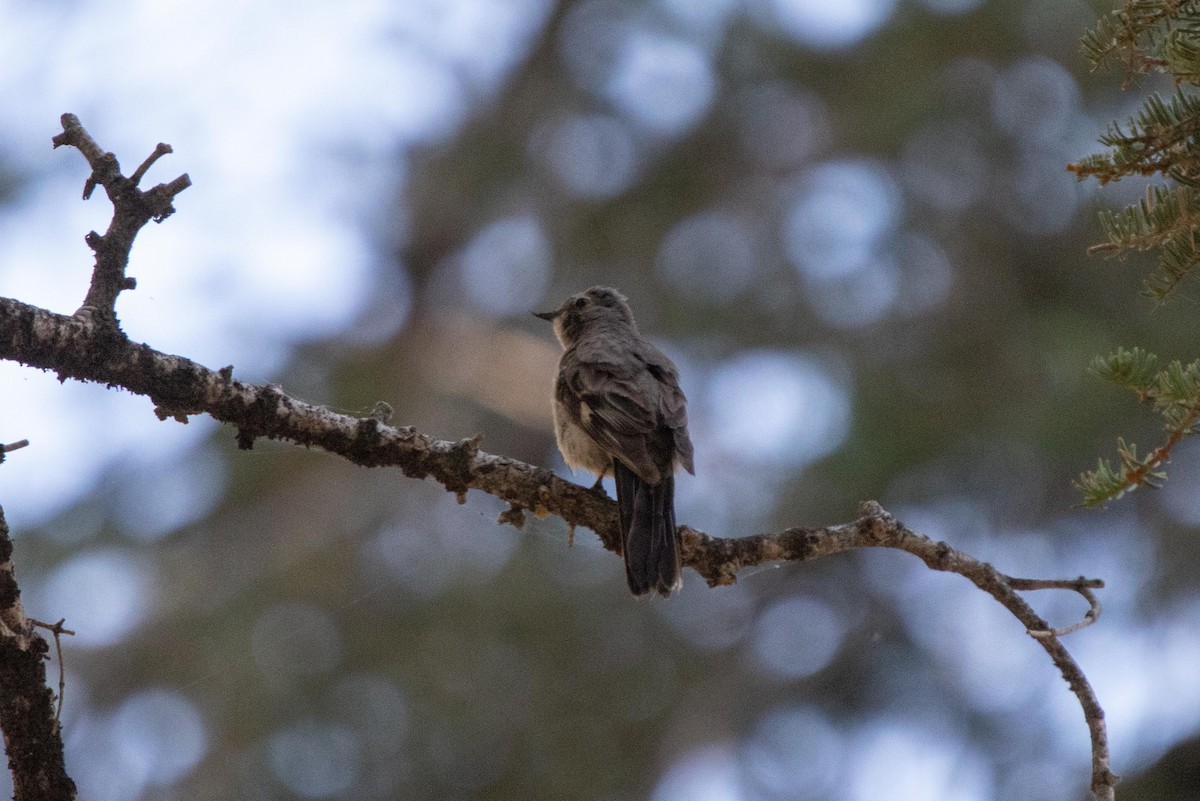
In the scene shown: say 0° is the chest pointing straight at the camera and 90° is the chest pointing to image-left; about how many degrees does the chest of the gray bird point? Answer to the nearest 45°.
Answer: approximately 135°

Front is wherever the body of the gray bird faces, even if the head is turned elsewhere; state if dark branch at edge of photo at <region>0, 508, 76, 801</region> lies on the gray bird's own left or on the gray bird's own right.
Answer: on the gray bird's own left

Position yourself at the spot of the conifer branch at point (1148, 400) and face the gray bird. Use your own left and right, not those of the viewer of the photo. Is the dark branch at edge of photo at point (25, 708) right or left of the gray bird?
left
